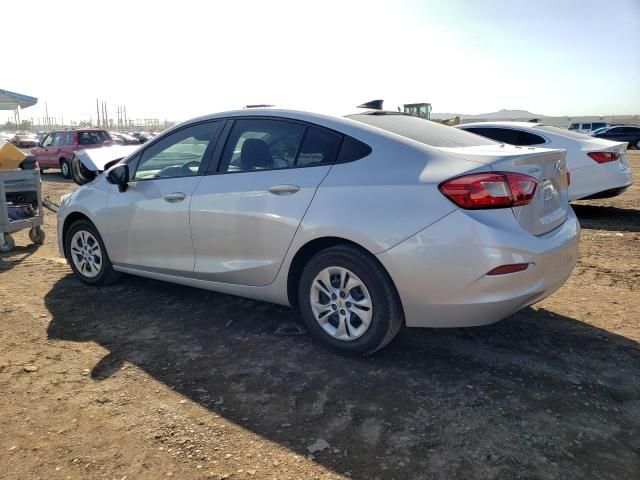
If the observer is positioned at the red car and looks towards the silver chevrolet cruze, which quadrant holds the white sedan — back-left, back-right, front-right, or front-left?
front-left

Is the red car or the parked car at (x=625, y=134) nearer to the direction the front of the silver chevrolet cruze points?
the red car

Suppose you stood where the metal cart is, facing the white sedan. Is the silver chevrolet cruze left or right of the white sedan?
right

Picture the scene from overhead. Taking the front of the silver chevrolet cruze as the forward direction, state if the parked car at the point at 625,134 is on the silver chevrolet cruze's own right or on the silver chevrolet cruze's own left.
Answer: on the silver chevrolet cruze's own right

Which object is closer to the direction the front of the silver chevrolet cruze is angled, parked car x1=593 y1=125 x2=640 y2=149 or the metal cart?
the metal cart

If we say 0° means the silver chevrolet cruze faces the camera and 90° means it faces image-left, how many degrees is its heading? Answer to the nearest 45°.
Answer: approximately 135°

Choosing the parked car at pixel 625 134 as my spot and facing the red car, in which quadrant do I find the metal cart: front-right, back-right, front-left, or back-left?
front-left

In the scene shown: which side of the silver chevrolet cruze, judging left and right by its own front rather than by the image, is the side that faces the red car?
front

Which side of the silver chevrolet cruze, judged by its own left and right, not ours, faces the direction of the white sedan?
right

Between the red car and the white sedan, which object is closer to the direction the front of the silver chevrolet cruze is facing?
the red car

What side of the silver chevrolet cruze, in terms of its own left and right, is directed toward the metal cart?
front

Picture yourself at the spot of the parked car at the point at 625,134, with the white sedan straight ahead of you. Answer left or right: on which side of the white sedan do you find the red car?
right
